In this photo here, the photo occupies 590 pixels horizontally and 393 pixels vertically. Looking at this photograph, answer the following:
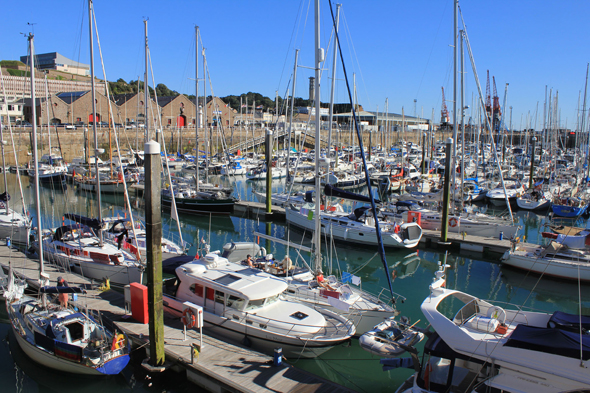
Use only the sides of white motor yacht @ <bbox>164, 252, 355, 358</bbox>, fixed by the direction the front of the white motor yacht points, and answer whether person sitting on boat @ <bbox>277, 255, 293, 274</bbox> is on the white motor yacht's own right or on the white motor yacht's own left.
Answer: on the white motor yacht's own left

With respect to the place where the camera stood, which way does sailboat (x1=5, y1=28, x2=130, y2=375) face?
facing away from the viewer and to the left of the viewer

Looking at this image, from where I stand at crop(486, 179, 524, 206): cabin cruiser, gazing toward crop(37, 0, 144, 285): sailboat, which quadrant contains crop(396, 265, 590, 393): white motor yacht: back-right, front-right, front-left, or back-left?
front-left

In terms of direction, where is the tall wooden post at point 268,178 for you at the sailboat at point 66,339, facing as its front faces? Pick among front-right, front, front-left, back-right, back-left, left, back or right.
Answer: right

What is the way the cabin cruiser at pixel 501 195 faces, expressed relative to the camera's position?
facing the viewer and to the left of the viewer

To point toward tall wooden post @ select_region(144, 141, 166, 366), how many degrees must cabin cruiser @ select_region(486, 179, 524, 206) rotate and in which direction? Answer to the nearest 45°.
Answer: approximately 45° to its left

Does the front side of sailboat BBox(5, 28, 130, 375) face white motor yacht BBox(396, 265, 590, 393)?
no

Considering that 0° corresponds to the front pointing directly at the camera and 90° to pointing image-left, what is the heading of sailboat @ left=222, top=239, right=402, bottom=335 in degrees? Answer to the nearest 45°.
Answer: approximately 315°
